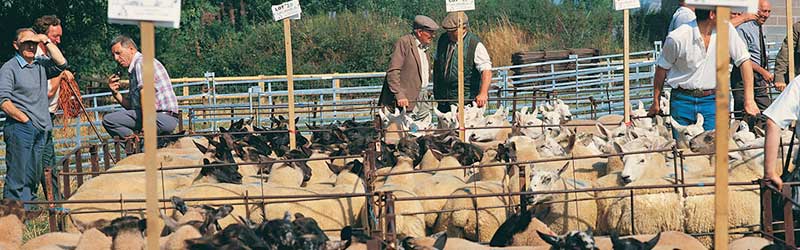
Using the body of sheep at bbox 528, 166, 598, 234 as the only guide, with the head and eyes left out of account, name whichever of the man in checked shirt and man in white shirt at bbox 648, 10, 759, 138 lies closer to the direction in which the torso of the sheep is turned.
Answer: the man in checked shirt

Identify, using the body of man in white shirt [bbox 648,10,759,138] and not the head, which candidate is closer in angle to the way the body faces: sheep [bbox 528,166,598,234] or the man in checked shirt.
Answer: the sheep

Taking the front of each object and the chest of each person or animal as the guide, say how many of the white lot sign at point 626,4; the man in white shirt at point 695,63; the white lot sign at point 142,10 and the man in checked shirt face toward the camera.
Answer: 3

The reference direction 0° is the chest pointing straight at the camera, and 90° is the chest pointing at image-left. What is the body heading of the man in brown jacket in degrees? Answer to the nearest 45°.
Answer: approximately 315°

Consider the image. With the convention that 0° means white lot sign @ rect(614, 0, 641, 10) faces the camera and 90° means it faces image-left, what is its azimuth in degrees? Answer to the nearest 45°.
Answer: approximately 0°
